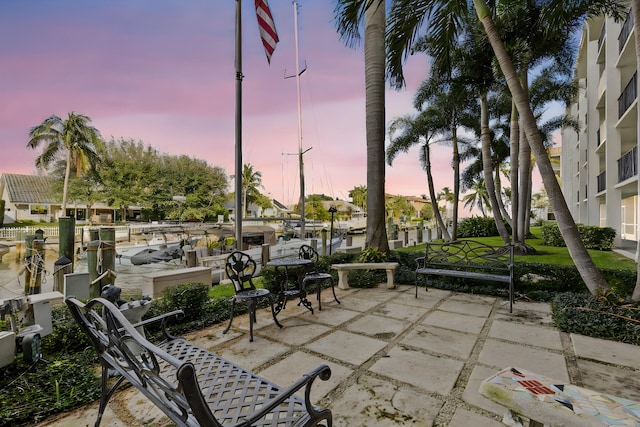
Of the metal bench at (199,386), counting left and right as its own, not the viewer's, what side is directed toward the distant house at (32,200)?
left

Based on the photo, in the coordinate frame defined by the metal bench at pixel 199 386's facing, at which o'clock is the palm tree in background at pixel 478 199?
The palm tree in background is roughly at 12 o'clock from the metal bench.

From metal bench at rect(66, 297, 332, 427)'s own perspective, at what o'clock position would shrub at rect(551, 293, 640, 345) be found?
The shrub is roughly at 1 o'clock from the metal bench.

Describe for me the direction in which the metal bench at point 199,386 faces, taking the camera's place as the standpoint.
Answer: facing away from the viewer and to the right of the viewer

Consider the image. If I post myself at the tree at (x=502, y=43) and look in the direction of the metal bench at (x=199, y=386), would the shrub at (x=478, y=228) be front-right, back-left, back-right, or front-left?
back-right

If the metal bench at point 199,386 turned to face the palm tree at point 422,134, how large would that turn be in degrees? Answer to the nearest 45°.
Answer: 0° — it already faces it

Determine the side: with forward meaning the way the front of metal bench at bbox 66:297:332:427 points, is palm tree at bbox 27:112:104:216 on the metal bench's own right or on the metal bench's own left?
on the metal bench's own left

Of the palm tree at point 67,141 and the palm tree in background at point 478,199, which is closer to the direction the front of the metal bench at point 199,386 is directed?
the palm tree in background
